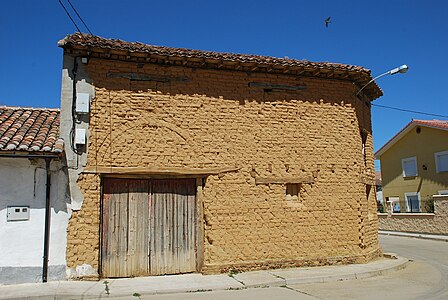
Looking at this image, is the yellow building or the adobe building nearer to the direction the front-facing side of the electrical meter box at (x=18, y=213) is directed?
the adobe building

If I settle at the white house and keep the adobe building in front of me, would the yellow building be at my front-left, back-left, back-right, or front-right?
front-left

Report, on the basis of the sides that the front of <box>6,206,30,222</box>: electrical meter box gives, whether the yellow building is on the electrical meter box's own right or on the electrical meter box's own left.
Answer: on the electrical meter box's own left

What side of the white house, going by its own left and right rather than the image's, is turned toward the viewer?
front

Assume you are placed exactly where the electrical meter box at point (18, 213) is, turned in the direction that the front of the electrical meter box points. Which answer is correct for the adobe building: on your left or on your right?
on your left

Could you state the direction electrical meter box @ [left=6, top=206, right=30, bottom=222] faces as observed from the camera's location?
facing the viewer

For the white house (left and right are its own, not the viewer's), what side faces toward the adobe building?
left
